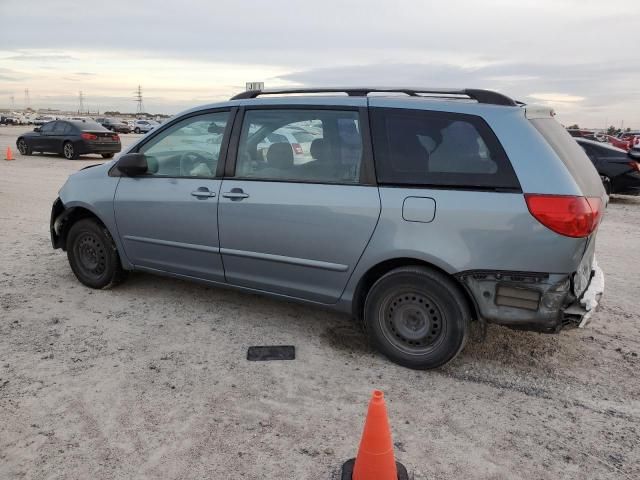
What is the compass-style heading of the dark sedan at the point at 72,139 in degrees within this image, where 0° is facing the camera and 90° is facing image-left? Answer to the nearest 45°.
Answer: approximately 135°

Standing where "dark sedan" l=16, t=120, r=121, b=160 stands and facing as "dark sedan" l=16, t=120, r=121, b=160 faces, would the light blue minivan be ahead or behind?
behind

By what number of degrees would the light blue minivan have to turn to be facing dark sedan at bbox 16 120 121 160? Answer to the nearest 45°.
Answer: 0° — it already faces it

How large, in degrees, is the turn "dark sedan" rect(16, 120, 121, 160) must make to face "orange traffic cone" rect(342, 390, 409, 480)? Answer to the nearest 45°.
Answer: approximately 135° to its left

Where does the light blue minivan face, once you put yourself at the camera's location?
facing away from the viewer and to the left of the viewer
